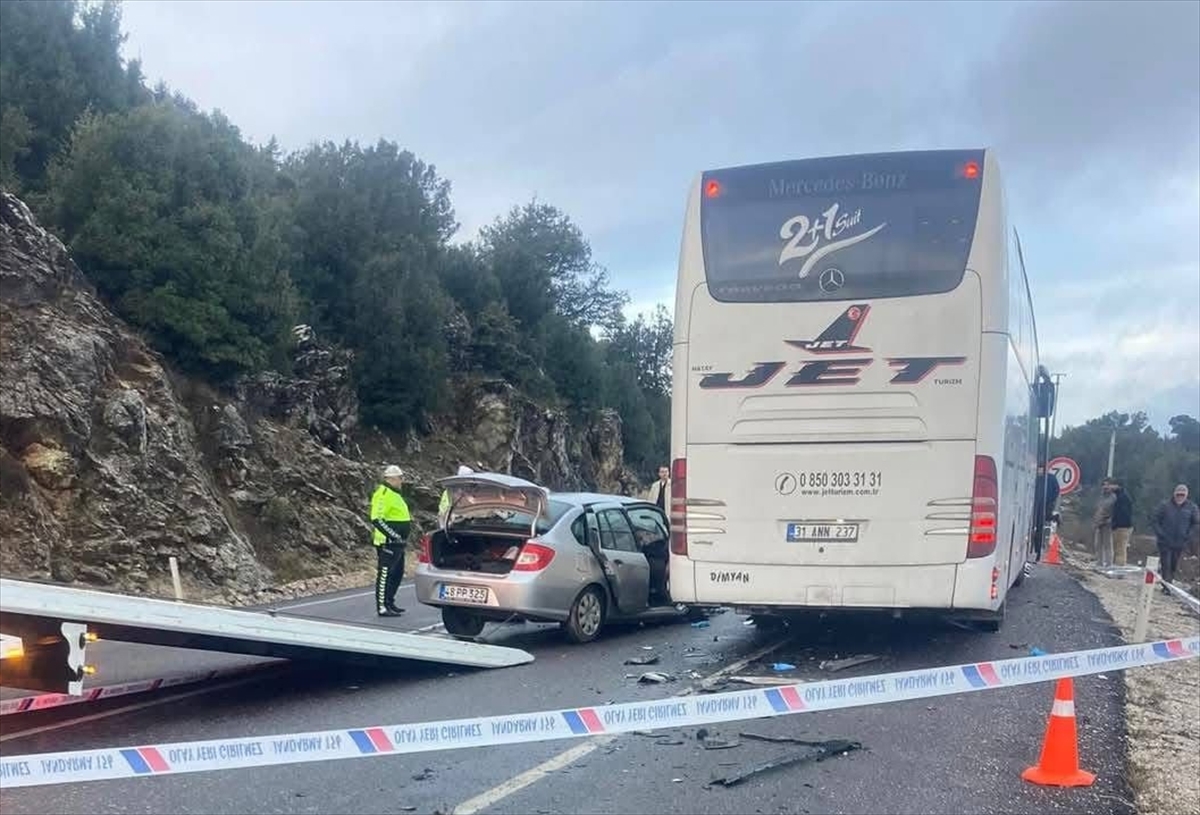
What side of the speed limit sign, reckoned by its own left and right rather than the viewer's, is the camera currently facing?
front

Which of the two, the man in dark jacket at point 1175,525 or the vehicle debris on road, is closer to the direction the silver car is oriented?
the man in dark jacket

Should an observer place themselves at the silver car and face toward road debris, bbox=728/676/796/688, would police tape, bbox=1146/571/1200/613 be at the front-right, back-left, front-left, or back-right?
front-left

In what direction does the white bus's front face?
away from the camera

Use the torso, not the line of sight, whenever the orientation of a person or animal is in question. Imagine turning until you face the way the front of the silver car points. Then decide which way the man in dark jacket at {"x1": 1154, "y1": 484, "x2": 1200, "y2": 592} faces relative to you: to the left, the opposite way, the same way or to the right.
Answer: the opposite way

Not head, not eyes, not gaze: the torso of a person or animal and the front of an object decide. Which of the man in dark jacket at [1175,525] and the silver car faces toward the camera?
the man in dark jacket

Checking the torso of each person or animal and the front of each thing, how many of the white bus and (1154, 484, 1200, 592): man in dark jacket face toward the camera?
1

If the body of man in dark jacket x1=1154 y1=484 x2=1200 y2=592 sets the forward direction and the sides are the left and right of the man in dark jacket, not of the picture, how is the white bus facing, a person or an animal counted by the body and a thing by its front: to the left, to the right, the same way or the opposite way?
the opposite way

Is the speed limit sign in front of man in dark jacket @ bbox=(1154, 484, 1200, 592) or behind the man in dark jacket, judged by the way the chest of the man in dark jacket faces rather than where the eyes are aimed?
behind

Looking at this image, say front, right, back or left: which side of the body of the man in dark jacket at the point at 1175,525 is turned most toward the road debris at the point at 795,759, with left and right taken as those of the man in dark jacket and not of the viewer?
front

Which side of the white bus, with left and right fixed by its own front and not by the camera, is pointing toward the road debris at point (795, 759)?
back

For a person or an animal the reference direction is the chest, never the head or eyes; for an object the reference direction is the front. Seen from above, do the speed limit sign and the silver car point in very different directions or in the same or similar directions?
very different directions

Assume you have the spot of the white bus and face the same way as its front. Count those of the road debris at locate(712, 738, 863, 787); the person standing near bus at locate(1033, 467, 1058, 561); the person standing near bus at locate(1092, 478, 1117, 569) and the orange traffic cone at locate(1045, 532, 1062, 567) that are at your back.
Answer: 1

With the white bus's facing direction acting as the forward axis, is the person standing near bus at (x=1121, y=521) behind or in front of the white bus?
in front

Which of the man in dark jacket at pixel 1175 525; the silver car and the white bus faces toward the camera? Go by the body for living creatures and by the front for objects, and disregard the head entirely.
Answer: the man in dark jacket

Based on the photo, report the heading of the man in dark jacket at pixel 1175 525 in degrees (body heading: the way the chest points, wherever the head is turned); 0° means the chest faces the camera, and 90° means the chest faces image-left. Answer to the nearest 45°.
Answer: approximately 0°

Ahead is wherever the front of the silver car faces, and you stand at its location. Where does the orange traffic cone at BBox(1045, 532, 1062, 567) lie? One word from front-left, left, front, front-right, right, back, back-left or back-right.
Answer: front

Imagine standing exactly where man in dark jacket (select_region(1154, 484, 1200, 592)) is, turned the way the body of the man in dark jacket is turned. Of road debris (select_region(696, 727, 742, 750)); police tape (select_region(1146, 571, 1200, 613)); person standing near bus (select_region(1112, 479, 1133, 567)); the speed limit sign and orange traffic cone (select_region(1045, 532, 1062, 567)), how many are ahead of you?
2

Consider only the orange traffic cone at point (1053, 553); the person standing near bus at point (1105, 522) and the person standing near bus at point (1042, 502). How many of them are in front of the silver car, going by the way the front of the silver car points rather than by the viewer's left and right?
3

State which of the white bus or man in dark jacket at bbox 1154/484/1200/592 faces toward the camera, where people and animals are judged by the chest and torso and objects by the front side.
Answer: the man in dark jacket
